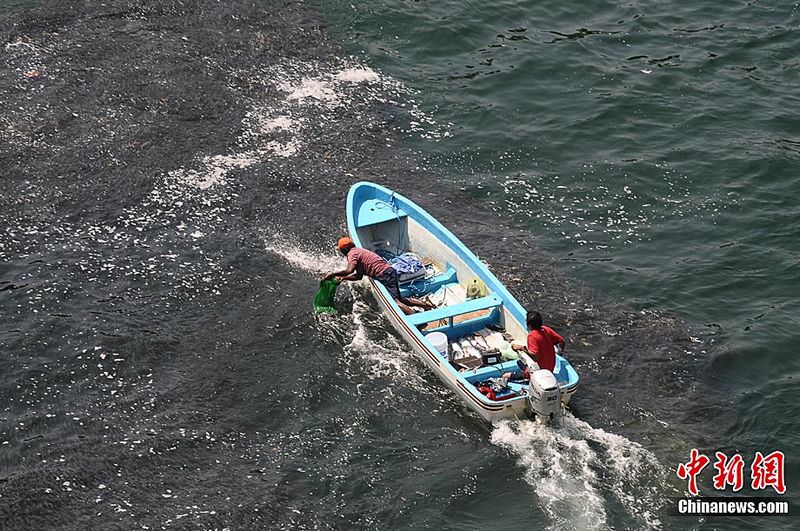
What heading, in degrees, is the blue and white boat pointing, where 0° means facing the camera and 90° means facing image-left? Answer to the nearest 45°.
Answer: approximately 135°

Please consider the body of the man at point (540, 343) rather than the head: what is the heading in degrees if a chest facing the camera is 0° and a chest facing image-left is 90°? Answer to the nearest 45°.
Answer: approximately 135°
